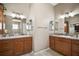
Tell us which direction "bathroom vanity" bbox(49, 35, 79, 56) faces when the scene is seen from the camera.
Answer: facing the viewer and to the left of the viewer

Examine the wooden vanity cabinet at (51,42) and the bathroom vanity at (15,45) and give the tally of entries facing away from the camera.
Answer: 0

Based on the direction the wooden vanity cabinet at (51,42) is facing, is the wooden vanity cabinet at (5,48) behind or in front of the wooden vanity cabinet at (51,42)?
in front

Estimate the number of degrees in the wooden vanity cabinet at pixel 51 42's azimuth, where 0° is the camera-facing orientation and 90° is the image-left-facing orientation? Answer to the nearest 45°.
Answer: approximately 45°

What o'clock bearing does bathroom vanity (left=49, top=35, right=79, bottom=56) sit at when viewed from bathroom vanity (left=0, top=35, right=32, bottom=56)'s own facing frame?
bathroom vanity (left=49, top=35, right=79, bottom=56) is roughly at 11 o'clock from bathroom vanity (left=0, top=35, right=32, bottom=56).

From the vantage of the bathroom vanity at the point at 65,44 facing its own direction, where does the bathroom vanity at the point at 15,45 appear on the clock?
the bathroom vanity at the point at 15,45 is roughly at 1 o'clock from the bathroom vanity at the point at 65,44.

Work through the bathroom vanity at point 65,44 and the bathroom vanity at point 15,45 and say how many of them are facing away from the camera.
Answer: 0

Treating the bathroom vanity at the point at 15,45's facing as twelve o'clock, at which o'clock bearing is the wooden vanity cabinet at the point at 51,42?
The wooden vanity cabinet is roughly at 11 o'clock from the bathroom vanity.
